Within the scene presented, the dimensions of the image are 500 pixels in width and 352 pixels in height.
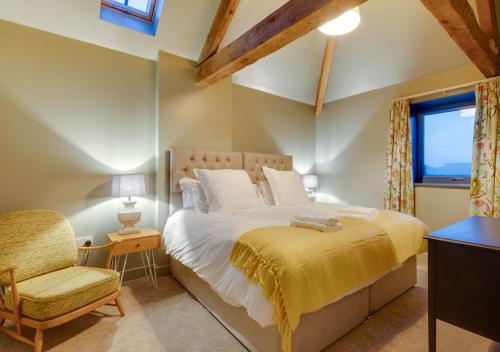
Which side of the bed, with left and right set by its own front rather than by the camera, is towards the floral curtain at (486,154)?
left

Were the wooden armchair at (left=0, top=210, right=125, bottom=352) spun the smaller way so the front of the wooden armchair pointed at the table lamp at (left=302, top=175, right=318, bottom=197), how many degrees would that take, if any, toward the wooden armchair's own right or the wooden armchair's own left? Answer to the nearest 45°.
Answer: approximately 45° to the wooden armchair's own left

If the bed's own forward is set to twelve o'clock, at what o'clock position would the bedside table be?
The bedside table is roughly at 5 o'clock from the bed.

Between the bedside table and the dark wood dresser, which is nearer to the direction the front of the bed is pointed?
the dark wood dresser

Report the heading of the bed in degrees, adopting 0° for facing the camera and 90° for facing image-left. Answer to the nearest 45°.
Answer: approximately 315°

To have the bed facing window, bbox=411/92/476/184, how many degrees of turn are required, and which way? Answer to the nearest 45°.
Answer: approximately 90° to its left

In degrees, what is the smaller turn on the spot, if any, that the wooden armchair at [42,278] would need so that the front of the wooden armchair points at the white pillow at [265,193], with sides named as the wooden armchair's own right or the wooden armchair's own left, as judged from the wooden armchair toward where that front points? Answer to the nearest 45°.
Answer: approximately 45° to the wooden armchair's own left

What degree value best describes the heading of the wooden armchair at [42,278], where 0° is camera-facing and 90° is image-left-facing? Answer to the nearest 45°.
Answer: approximately 315°
